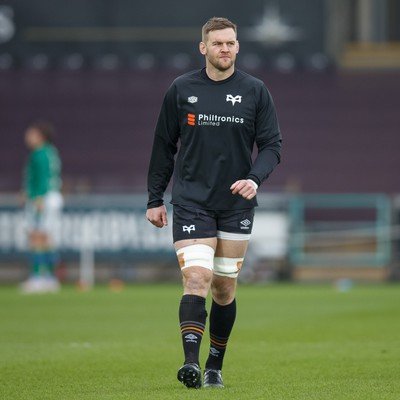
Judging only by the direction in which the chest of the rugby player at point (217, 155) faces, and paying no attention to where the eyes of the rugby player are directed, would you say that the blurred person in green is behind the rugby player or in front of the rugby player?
behind

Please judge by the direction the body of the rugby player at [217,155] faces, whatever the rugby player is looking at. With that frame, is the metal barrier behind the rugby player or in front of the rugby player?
behind

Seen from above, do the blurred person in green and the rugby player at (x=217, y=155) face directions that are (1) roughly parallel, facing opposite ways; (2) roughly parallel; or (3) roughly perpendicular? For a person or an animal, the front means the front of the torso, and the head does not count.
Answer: roughly perpendicular

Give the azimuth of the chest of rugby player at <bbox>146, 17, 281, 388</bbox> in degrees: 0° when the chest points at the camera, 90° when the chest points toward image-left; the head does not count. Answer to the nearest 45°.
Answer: approximately 0°

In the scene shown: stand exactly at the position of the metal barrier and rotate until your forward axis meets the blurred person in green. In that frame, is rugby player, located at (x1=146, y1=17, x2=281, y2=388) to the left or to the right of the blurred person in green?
left
